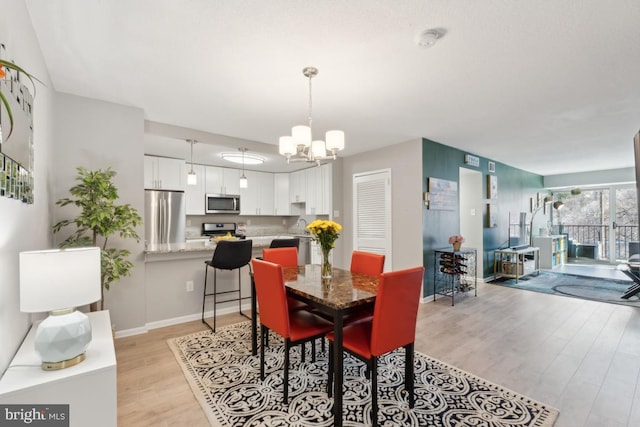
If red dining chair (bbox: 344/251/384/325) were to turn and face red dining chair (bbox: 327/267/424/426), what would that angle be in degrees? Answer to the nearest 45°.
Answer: approximately 45° to its left

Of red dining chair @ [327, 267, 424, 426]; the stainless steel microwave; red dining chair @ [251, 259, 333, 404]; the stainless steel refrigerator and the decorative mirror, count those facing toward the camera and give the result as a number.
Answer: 2

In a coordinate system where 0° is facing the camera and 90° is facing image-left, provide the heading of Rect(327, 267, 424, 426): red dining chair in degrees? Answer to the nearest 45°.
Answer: approximately 135°

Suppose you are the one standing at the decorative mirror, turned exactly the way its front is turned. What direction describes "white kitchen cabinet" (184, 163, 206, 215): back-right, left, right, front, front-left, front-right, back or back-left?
front-left

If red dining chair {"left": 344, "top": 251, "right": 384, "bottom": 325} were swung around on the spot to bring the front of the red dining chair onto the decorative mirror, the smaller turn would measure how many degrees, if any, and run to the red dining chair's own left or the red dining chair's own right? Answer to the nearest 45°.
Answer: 0° — it already faces it

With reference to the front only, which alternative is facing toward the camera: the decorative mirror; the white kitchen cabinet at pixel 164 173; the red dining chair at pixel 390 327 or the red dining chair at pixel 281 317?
the white kitchen cabinet

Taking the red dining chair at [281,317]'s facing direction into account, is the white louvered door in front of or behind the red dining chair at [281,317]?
in front

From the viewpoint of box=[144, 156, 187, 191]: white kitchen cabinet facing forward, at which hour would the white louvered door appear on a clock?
The white louvered door is roughly at 10 o'clock from the white kitchen cabinet.

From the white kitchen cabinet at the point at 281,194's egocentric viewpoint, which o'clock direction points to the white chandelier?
The white chandelier is roughly at 12 o'clock from the white kitchen cabinet.

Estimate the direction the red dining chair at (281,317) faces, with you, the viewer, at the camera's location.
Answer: facing away from the viewer and to the right of the viewer

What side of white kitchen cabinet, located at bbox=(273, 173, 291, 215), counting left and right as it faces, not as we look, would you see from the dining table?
front

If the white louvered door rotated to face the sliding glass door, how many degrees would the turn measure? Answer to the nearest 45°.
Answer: approximately 180°

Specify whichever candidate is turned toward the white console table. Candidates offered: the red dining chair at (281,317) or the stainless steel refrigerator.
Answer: the stainless steel refrigerator

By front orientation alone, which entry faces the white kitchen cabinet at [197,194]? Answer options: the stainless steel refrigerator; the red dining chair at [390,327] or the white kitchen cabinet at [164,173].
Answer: the red dining chair
